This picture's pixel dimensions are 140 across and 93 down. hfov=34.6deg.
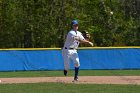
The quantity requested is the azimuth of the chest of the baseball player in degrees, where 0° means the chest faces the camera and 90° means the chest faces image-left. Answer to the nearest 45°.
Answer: approximately 315°

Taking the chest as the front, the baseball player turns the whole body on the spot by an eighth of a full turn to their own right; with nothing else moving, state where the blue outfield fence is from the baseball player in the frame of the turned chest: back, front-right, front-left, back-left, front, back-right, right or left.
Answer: back
